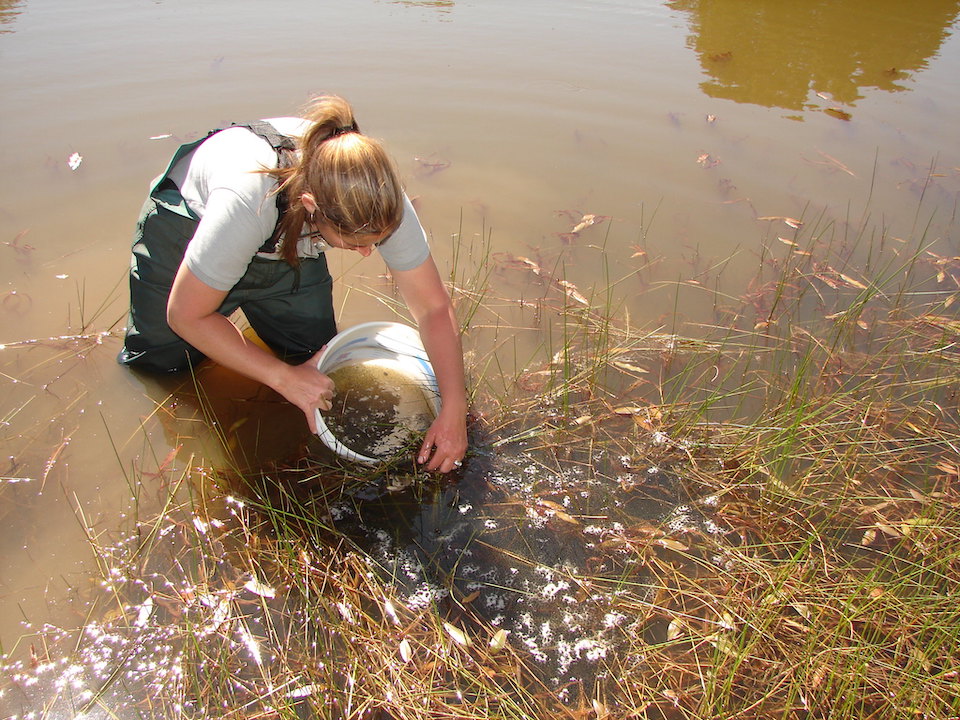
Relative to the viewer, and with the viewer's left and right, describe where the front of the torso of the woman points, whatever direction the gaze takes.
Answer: facing the viewer and to the right of the viewer

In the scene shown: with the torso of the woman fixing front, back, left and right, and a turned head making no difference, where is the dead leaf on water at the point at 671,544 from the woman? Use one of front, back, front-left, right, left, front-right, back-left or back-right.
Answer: front

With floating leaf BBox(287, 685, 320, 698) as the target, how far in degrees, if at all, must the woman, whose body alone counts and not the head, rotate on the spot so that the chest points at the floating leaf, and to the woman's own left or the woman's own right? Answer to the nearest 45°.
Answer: approximately 45° to the woman's own right

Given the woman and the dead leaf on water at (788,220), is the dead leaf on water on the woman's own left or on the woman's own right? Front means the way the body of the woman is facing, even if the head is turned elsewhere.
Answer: on the woman's own left

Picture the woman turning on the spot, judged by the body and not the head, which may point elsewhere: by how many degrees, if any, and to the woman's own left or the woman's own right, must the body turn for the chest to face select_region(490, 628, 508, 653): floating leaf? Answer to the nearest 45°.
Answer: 0° — they already face it

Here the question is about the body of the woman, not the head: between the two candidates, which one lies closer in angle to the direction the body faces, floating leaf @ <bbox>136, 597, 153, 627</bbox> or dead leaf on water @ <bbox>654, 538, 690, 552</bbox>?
the dead leaf on water

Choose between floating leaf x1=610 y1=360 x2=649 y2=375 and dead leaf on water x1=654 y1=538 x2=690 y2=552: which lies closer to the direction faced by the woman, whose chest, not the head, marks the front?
the dead leaf on water

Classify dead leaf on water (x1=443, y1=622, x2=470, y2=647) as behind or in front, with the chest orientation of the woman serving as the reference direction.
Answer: in front
